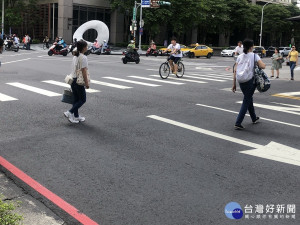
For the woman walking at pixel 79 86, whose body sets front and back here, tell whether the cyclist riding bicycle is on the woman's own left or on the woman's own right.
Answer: on the woman's own left

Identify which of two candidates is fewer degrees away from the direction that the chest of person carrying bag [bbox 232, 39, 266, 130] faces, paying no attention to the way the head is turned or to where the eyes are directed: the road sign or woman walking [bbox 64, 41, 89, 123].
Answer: the road sign

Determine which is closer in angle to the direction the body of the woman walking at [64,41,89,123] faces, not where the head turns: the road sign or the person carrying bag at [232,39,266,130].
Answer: the person carrying bag

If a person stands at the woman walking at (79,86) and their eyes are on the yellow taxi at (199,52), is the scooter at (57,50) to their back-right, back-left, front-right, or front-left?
front-left

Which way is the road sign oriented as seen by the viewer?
toward the camera

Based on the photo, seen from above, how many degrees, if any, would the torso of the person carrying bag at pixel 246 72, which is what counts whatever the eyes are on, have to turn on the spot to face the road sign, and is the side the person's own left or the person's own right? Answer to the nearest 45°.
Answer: approximately 45° to the person's own left

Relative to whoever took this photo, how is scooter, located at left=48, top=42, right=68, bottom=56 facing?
facing to the left of the viewer

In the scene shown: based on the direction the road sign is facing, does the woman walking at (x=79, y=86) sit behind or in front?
in front

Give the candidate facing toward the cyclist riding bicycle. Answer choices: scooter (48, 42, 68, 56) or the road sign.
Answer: the road sign
